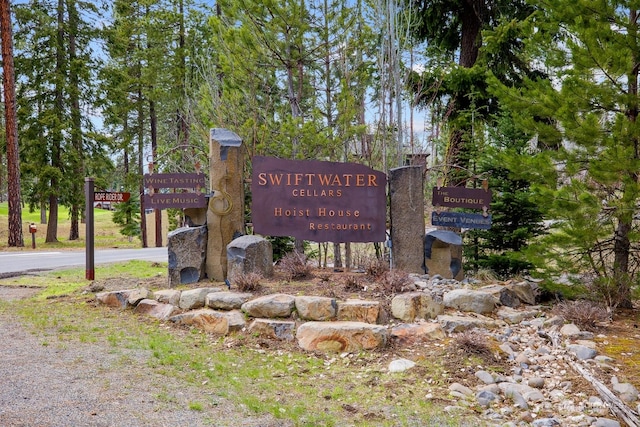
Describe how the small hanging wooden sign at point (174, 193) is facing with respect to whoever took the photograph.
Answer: facing the viewer

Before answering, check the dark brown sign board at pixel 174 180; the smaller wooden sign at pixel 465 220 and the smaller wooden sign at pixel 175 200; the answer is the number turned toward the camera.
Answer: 3

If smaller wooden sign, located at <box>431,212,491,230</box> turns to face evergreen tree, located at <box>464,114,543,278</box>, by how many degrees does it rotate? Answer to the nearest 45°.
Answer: approximately 135° to its left

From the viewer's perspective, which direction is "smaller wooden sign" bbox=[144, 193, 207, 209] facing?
toward the camera

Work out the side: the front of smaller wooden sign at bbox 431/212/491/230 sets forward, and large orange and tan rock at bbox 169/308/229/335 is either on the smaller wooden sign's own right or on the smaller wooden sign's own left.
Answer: on the smaller wooden sign's own right

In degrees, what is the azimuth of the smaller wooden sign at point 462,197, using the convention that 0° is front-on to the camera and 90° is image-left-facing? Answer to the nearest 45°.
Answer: approximately 0°

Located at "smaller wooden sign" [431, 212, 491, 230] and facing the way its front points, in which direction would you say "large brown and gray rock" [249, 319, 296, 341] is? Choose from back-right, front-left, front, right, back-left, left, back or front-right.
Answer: front-right

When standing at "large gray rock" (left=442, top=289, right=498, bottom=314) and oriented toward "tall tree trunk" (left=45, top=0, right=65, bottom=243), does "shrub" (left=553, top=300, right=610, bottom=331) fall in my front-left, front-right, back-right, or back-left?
back-right

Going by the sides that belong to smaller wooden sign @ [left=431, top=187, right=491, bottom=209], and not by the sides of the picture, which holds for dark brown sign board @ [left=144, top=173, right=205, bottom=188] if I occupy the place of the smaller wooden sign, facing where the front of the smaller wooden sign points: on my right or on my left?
on my right

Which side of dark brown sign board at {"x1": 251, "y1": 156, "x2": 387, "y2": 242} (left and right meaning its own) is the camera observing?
front

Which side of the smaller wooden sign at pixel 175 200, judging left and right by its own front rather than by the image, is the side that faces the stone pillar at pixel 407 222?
left

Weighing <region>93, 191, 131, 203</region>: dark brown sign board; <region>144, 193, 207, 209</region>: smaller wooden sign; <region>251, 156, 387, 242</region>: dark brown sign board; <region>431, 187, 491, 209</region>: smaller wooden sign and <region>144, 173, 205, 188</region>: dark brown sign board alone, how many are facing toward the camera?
5

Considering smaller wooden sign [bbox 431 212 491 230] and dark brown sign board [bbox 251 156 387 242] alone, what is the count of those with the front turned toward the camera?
2

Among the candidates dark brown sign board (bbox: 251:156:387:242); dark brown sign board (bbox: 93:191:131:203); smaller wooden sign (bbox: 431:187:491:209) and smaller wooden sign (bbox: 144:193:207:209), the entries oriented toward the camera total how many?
4

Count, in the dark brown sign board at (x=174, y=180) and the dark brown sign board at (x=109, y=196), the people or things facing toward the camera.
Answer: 2

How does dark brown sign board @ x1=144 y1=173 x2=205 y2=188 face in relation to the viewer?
toward the camera

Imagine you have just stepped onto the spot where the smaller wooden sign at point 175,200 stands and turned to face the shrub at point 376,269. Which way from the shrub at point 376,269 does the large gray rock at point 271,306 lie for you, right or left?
right
